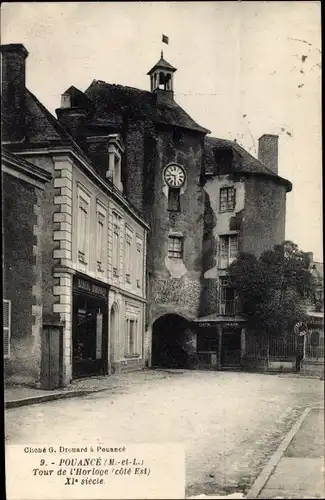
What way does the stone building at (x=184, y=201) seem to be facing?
toward the camera
